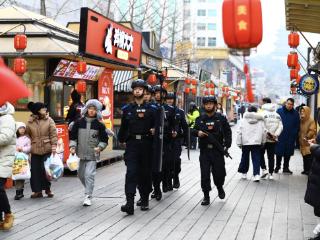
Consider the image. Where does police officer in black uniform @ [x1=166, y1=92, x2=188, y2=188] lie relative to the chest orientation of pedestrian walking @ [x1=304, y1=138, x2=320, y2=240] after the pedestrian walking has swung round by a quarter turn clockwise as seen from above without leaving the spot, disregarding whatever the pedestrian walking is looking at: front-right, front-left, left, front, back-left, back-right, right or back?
front-left

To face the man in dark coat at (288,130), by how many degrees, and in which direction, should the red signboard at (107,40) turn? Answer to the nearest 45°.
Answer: approximately 45° to its left

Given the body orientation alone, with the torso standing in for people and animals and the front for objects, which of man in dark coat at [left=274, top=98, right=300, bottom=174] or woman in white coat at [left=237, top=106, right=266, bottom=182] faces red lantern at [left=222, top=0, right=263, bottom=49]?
the man in dark coat

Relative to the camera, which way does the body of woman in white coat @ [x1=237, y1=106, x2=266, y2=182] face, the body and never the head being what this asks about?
away from the camera

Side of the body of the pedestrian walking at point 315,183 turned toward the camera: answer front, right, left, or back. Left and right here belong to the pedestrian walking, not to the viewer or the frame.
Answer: left

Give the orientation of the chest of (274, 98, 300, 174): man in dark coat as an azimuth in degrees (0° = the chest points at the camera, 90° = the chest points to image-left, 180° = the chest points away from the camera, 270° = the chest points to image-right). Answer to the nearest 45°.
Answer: approximately 0°

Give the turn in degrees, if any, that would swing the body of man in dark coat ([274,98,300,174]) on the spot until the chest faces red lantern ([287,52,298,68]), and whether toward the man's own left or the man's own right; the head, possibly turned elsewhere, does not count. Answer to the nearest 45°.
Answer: approximately 180°
